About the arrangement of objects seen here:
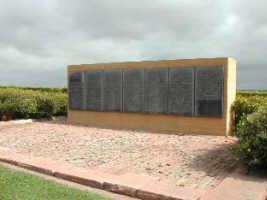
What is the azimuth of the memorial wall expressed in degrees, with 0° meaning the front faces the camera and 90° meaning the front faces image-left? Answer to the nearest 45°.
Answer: approximately 45°

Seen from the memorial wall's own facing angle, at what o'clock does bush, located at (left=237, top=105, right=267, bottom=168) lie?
The bush is roughly at 10 o'clock from the memorial wall.

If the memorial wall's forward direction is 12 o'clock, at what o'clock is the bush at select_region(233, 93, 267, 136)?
The bush is roughly at 8 o'clock from the memorial wall.

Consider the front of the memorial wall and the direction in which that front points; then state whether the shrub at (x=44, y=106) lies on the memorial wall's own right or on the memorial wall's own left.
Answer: on the memorial wall's own right

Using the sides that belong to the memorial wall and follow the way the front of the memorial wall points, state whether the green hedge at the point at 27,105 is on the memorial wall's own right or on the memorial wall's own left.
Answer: on the memorial wall's own right
